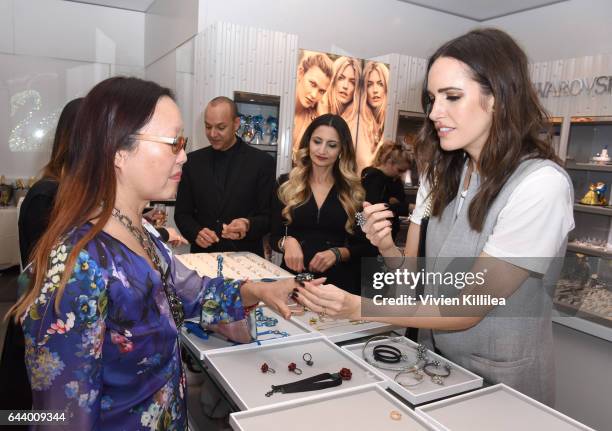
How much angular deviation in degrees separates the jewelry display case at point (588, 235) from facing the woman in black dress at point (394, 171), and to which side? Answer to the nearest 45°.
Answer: approximately 45° to its right

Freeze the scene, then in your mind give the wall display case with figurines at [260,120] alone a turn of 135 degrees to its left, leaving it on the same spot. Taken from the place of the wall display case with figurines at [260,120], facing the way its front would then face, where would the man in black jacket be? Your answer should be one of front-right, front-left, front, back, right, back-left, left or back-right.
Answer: back-right

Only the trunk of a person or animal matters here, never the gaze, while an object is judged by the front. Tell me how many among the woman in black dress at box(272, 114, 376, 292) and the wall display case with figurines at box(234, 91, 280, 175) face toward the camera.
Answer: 2

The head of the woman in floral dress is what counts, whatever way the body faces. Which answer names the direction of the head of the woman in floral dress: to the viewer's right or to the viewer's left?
to the viewer's right

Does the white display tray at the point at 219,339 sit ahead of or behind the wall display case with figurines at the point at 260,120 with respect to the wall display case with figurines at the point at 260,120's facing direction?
ahead

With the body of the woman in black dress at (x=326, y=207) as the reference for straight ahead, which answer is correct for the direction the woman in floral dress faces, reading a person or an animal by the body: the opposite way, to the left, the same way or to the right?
to the left

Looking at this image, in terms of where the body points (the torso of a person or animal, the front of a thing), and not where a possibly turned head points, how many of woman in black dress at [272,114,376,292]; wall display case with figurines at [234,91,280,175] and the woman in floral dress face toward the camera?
2

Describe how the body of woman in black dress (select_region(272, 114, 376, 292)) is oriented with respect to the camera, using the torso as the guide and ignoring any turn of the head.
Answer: toward the camera

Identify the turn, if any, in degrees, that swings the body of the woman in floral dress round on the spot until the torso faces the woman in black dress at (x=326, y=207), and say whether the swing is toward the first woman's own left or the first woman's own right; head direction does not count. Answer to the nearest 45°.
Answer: approximately 45° to the first woman's own left

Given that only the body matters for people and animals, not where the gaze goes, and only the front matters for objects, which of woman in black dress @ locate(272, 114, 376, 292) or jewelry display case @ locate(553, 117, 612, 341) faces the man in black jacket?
the jewelry display case

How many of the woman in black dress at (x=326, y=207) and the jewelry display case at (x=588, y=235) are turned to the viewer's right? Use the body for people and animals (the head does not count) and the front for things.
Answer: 0

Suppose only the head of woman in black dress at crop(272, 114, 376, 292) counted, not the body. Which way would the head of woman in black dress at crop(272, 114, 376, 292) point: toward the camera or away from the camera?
toward the camera

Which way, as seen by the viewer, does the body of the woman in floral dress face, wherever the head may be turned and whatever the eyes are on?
to the viewer's right

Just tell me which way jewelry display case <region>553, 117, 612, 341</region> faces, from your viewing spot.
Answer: facing the viewer and to the left of the viewer

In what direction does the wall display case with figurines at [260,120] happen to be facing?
toward the camera

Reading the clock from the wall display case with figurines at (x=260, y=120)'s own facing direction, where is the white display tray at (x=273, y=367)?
The white display tray is roughly at 12 o'clock from the wall display case with figurines.

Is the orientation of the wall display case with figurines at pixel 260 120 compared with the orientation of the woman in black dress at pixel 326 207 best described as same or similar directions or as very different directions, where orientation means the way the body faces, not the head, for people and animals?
same or similar directions

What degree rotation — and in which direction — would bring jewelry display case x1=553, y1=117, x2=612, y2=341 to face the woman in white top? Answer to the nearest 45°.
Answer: approximately 45° to its left
